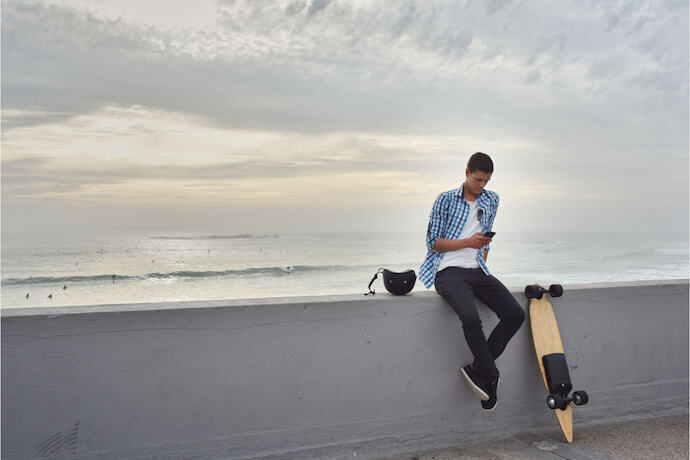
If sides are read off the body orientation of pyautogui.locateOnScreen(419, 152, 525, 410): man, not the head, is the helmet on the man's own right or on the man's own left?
on the man's own right

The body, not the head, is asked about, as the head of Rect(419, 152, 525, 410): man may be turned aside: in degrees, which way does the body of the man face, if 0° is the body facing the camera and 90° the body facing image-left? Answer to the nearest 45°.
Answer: approximately 315°

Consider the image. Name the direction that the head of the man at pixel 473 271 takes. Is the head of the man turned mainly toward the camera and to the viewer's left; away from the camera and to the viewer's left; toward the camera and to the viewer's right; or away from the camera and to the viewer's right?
toward the camera and to the viewer's right
